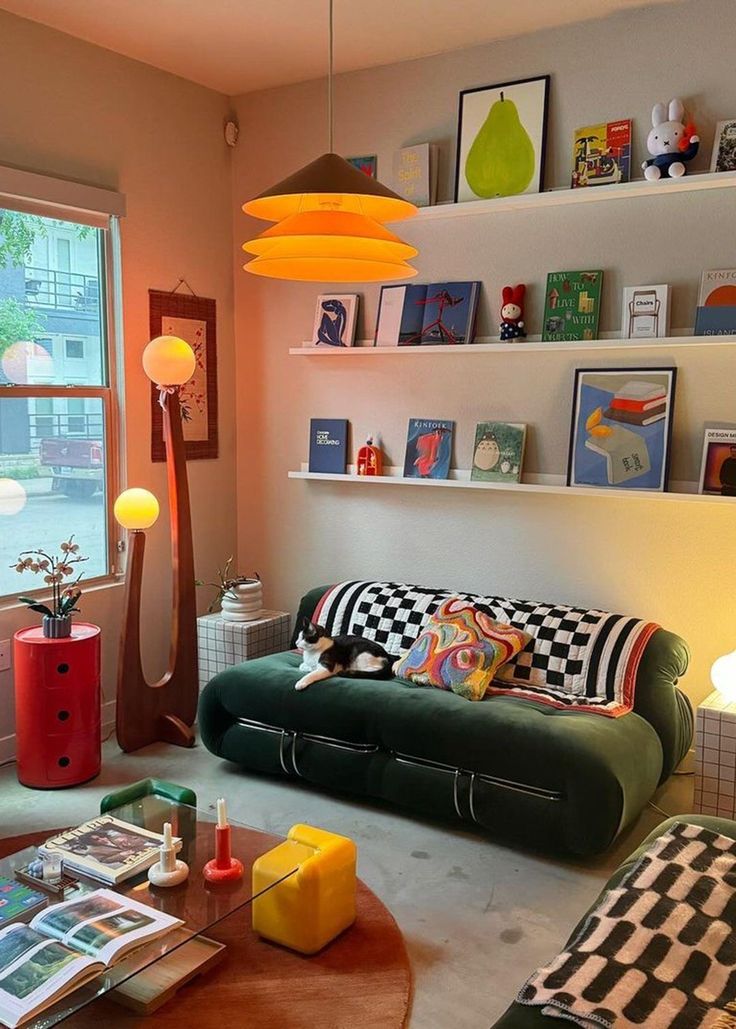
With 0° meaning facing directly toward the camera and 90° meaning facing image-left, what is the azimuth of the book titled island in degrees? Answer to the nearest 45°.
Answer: approximately 0°

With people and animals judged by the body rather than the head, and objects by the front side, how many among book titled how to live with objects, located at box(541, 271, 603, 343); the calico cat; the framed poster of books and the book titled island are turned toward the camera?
3

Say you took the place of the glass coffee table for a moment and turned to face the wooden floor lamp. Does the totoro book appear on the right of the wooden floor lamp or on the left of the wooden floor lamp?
right

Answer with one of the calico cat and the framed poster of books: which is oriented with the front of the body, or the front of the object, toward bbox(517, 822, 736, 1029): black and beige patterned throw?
the framed poster of books

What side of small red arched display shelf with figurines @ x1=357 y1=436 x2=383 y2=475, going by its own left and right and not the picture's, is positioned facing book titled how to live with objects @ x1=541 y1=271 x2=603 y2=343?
left

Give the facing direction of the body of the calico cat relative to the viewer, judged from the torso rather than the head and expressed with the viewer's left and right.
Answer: facing to the left of the viewer

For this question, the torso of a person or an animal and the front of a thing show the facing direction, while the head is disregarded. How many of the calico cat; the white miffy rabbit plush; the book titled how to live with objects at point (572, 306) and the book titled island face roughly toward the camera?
3
